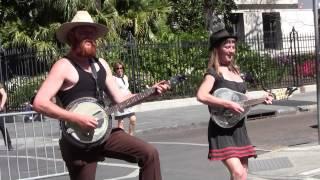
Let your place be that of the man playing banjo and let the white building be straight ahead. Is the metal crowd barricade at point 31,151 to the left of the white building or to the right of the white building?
left

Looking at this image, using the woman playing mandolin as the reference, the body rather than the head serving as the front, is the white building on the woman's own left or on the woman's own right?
on the woman's own left

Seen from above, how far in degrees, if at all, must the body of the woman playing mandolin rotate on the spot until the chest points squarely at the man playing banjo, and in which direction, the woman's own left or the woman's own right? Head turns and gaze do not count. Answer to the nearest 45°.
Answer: approximately 90° to the woman's own right

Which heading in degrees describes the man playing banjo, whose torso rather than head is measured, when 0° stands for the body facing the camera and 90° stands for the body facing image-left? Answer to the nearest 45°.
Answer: approximately 315°

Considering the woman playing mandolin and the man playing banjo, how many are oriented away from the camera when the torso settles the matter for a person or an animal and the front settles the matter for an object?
0
